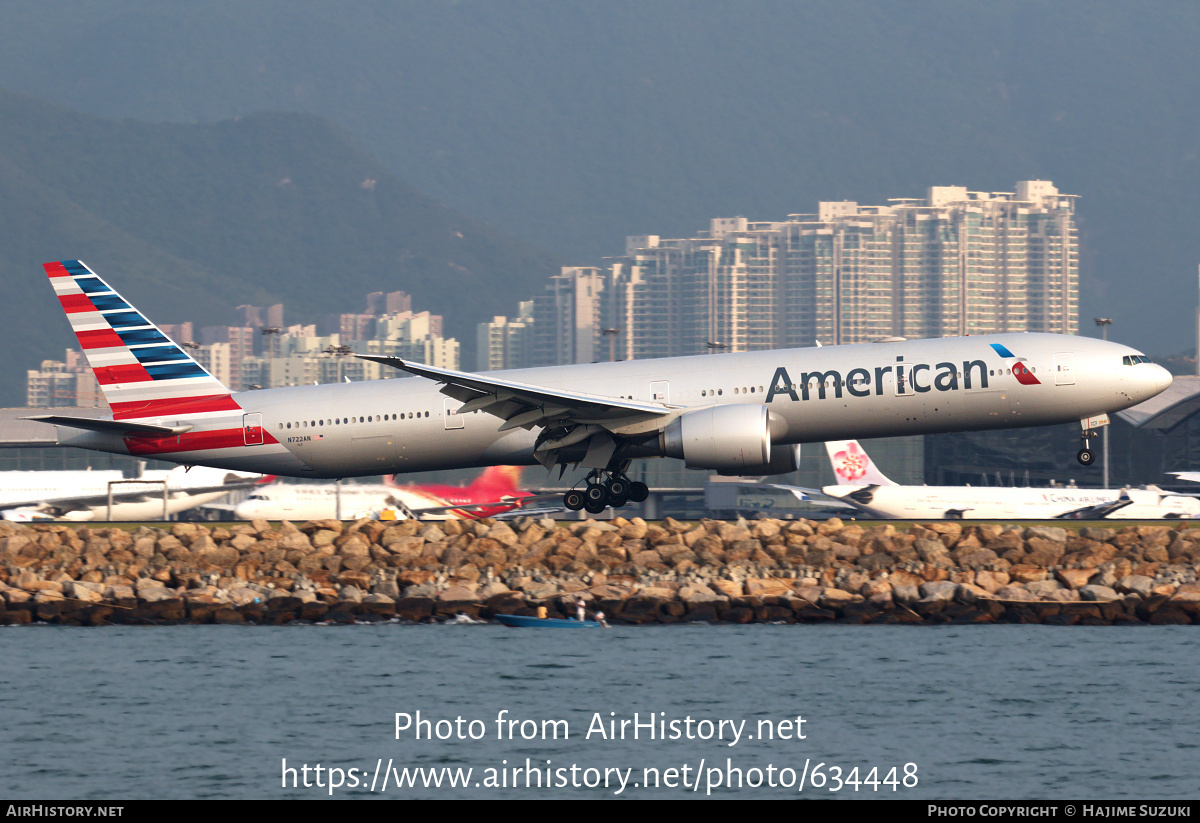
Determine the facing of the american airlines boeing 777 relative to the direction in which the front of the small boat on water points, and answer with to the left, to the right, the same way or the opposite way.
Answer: the opposite way

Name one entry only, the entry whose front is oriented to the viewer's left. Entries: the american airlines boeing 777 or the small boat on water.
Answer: the small boat on water

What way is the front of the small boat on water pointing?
to the viewer's left

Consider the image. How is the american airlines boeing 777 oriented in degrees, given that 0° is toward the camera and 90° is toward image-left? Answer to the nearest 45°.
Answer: approximately 270°
